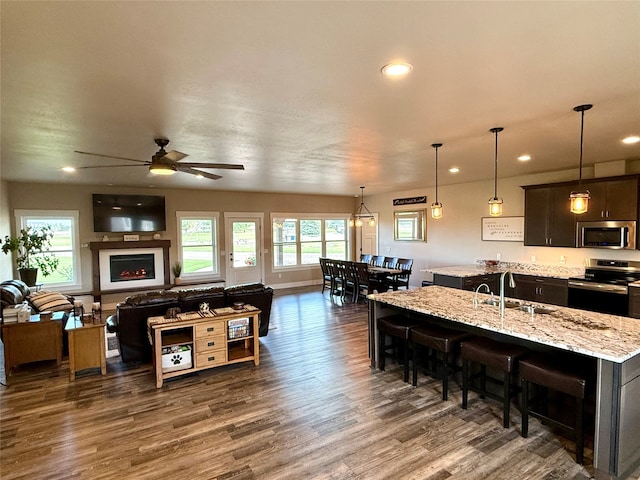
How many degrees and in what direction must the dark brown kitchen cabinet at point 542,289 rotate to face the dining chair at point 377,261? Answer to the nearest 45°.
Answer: approximately 45° to its right

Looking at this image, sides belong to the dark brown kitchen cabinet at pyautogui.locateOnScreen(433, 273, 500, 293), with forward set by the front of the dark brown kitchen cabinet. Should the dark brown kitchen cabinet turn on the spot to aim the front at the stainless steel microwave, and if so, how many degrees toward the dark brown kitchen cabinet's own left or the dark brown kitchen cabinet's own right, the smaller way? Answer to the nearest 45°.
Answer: approximately 45° to the dark brown kitchen cabinet's own left

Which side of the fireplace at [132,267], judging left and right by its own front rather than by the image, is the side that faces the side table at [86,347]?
front

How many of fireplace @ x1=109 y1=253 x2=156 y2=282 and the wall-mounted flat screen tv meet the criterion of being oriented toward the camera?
2

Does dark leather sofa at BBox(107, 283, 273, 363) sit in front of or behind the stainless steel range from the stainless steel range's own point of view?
in front

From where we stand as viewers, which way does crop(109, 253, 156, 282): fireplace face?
facing the viewer

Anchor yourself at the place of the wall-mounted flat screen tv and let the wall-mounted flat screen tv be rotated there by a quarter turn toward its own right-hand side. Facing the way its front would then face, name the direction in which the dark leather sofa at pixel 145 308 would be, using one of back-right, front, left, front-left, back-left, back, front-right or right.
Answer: left

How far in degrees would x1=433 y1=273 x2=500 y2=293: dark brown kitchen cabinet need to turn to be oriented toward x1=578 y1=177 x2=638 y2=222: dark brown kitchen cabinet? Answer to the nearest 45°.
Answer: approximately 45° to its left
